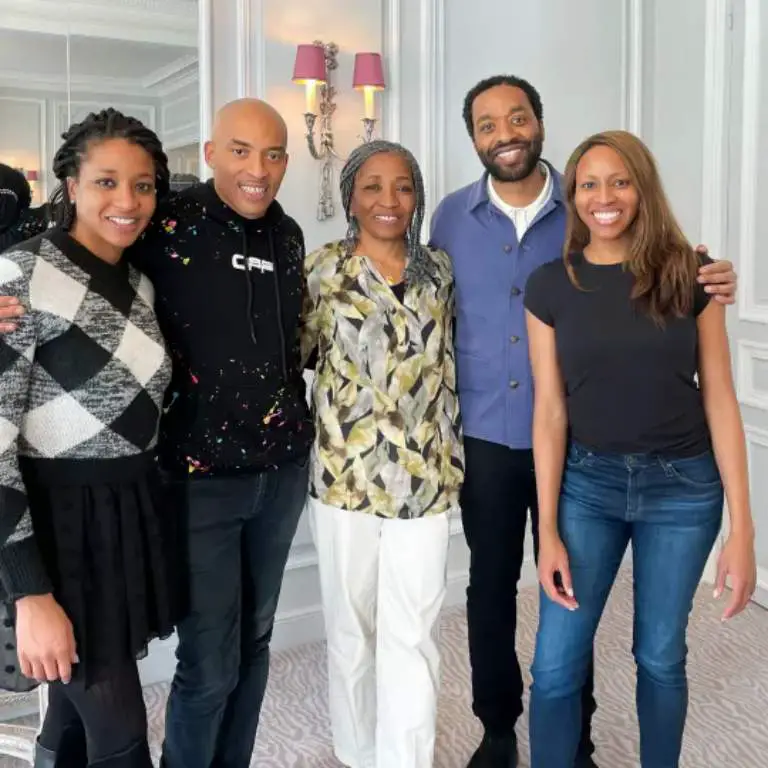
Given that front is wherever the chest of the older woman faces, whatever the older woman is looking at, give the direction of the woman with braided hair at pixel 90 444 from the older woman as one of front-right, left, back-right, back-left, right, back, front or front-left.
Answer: front-right

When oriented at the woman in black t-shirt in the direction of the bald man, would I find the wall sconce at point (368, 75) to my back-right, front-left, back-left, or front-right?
front-right

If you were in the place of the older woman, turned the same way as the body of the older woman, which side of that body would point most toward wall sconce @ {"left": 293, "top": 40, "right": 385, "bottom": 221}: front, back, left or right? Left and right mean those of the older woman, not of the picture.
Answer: back

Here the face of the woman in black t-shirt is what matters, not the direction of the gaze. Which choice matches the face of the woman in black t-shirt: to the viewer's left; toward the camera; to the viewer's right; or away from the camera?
toward the camera

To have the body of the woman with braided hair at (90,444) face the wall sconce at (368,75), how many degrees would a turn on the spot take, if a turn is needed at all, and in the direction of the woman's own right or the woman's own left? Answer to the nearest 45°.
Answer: approximately 90° to the woman's own left

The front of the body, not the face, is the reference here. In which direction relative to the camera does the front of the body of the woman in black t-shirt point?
toward the camera

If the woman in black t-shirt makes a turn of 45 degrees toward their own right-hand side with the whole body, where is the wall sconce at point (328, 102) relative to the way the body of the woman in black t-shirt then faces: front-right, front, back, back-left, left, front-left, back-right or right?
right

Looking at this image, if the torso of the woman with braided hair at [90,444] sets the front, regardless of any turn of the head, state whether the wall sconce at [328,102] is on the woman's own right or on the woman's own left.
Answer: on the woman's own left

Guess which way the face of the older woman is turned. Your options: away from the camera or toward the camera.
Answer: toward the camera

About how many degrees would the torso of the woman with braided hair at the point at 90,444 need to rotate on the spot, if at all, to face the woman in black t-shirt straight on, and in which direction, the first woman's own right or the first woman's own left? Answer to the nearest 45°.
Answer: approximately 45° to the first woman's own left

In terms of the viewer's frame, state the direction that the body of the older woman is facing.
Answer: toward the camera
